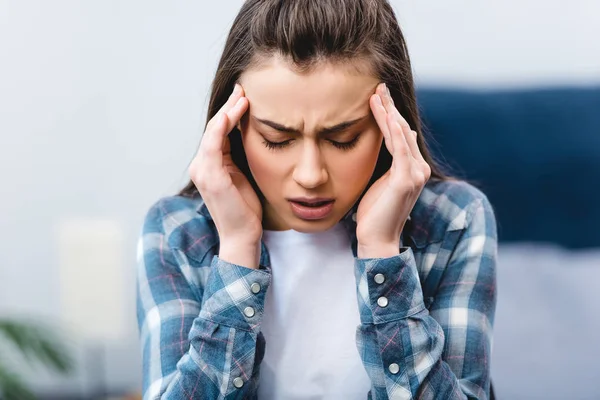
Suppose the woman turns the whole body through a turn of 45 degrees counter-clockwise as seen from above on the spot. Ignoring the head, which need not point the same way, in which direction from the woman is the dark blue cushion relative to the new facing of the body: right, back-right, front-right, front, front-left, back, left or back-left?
left

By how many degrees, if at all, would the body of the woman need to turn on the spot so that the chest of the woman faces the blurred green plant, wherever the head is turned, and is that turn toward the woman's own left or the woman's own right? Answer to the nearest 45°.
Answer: approximately 135° to the woman's own right

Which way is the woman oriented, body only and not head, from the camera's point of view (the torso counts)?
toward the camera

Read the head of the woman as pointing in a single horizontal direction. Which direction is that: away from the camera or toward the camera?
toward the camera
